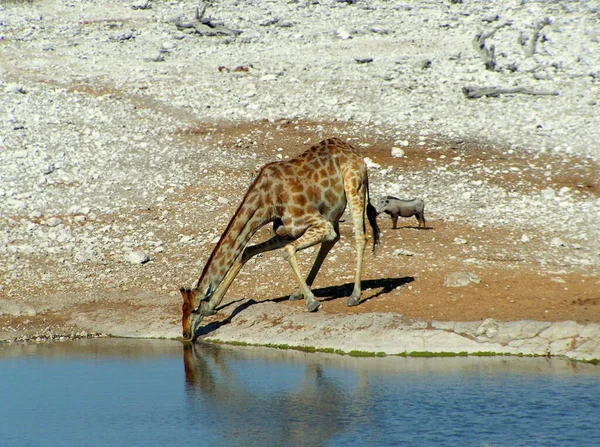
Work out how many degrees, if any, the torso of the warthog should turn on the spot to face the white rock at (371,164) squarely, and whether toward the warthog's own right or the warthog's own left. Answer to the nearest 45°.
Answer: approximately 90° to the warthog's own right

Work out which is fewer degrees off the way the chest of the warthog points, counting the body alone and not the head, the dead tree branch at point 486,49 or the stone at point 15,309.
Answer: the stone

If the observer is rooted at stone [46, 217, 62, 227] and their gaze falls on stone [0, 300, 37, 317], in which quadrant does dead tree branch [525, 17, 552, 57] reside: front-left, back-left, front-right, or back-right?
back-left

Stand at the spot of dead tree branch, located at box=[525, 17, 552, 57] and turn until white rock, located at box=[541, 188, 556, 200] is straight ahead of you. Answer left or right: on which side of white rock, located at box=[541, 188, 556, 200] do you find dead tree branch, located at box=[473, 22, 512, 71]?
right

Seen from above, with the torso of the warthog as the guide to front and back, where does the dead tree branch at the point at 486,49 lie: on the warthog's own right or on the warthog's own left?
on the warthog's own right

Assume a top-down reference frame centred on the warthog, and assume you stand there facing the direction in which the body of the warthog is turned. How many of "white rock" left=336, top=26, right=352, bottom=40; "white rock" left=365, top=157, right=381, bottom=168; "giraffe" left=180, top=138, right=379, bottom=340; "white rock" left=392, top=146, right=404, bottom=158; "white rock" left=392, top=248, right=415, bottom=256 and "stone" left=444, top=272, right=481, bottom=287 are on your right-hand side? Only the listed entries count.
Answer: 3

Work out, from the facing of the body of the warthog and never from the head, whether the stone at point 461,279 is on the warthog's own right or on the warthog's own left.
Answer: on the warthog's own left

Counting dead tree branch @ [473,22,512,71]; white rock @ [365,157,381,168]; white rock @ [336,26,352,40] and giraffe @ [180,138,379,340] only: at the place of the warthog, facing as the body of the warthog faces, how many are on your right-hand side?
3

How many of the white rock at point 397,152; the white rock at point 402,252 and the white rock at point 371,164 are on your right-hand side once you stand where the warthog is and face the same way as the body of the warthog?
2

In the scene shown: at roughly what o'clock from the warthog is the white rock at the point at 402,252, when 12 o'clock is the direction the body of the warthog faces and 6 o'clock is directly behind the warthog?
The white rock is roughly at 9 o'clock from the warthog.

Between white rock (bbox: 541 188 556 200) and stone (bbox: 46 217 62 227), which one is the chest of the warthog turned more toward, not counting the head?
the stone

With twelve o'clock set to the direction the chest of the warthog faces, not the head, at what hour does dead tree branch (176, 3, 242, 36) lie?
The dead tree branch is roughly at 2 o'clock from the warthog.

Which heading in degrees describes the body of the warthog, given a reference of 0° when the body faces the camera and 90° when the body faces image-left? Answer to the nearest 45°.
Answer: approximately 90°

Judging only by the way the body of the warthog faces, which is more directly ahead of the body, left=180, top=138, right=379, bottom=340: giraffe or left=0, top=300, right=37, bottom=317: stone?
the stone
